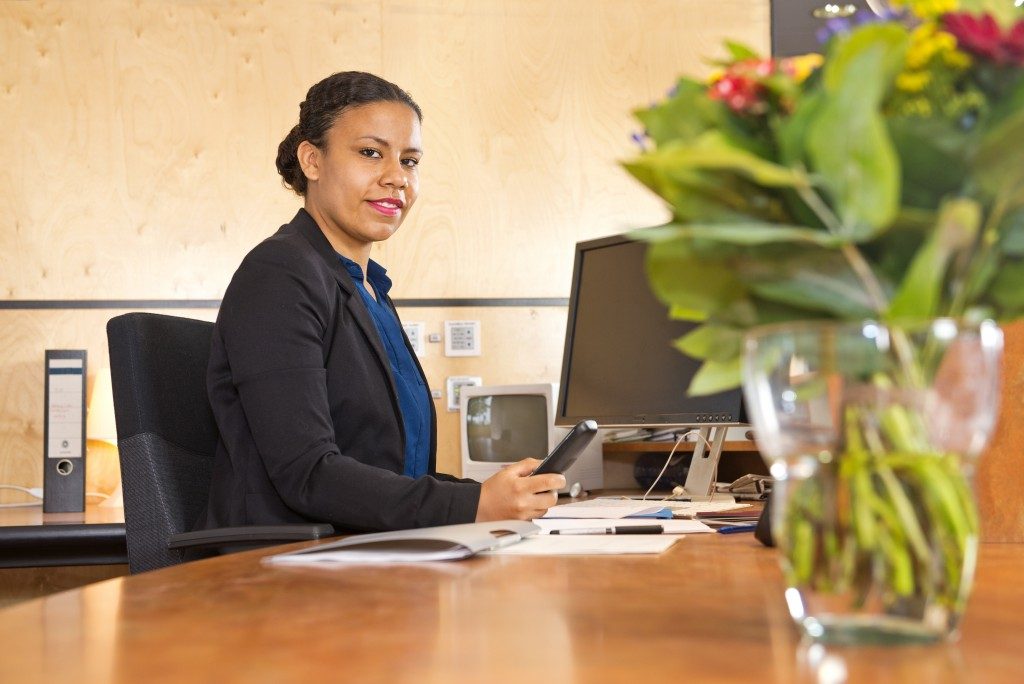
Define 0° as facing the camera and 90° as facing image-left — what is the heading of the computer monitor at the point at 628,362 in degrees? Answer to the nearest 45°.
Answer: approximately 45°

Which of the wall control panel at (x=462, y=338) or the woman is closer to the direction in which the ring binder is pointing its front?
the woman

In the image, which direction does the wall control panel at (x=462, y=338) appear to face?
toward the camera

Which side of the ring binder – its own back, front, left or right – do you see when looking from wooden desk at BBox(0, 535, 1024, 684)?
front

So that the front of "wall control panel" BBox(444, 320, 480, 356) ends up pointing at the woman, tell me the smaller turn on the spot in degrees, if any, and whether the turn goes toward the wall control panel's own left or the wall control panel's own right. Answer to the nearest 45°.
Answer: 0° — it already faces them

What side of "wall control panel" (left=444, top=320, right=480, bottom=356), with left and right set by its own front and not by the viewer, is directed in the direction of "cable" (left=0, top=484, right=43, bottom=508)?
right

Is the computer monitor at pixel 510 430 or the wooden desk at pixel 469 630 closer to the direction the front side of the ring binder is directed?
the wooden desk

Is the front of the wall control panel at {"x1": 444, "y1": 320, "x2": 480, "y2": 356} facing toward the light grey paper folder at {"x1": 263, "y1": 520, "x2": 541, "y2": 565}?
yes

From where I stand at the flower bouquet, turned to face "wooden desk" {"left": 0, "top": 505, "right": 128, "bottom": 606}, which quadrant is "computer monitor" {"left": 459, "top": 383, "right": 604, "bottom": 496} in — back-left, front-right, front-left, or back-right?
front-right

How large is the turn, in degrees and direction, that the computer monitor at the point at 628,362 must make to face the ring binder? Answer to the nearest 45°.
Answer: approximately 45° to its right

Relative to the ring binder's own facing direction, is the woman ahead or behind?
ahead

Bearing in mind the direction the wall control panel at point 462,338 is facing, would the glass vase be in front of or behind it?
in front

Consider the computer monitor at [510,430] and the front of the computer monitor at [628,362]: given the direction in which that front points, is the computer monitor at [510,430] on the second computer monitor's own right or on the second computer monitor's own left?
on the second computer monitor's own right

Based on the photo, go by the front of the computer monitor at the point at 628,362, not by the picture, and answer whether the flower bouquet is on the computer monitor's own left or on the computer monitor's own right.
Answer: on the computer monitor's own left

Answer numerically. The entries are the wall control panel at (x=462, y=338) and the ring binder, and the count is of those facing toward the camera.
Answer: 2
